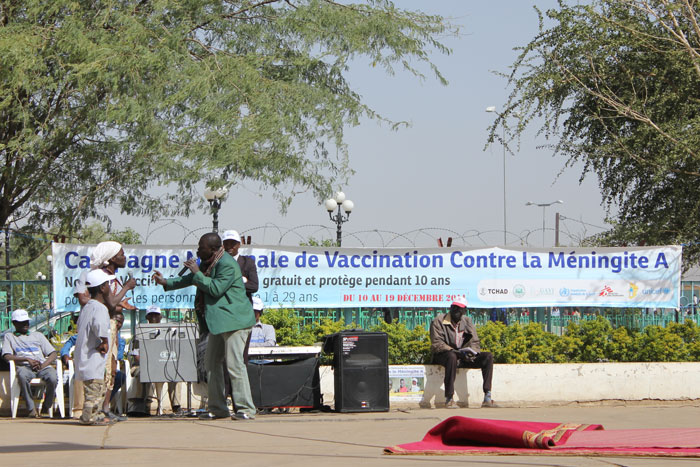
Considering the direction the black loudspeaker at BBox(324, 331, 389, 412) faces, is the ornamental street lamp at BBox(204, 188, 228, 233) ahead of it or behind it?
behind

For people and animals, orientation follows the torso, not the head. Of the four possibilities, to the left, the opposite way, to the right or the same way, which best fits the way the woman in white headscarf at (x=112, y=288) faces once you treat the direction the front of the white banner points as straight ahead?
to the left

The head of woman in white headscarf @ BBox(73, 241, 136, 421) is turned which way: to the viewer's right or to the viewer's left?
to the viewer's right

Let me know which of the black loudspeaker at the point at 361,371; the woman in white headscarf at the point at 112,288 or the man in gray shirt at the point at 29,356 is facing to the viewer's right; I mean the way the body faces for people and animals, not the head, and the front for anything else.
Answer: the woman in white headscarf

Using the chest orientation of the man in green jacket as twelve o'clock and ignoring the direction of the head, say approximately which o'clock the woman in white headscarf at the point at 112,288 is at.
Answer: The woman in white headscarf is roughly at 12 o'clock from the man in green jacket.

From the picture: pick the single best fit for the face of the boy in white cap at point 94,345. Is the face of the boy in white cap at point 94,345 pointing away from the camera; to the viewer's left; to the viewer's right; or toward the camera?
to the viewer's right

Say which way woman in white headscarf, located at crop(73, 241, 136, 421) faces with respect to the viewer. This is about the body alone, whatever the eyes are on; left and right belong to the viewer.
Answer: facing to the right of the viewer

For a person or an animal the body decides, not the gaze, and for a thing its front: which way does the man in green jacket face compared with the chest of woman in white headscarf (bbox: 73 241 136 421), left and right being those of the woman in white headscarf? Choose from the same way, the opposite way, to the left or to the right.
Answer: the opposite way

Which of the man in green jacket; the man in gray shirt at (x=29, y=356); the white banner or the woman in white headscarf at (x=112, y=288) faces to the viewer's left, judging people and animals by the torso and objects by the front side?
the man in green jacket

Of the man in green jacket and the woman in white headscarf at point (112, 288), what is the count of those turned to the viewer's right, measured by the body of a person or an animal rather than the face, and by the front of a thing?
1

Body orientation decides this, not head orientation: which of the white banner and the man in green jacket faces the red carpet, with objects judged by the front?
the white banner

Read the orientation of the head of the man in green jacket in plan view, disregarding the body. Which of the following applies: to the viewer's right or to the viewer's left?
to the viewer's left

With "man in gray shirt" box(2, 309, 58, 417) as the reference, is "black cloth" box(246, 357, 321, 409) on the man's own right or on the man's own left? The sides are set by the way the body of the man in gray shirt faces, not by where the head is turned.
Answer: on the man's own left

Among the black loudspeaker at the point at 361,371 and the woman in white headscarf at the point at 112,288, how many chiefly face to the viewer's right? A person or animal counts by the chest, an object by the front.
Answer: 1

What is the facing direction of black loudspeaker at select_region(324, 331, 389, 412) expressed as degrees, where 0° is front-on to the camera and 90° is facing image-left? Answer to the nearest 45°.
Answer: approximately 0°
